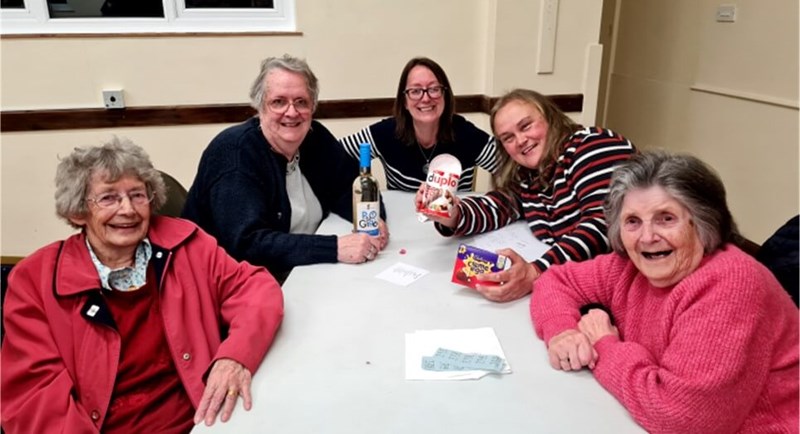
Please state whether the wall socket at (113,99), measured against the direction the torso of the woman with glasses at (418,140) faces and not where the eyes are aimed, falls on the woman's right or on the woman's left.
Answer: on the woman's right

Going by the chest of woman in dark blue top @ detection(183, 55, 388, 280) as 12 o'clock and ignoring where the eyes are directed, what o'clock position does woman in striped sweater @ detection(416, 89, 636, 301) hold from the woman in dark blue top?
The woman in striped sweater is roughly at 11 o'clock from the woman in dark blue top.

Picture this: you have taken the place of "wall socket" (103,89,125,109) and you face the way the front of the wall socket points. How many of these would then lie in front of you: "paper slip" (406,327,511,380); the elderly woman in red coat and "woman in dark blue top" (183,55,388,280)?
3
